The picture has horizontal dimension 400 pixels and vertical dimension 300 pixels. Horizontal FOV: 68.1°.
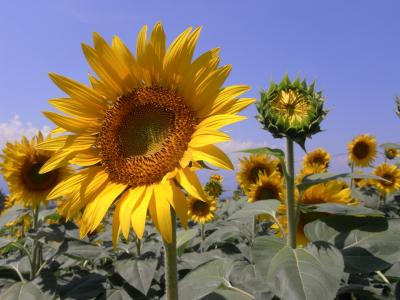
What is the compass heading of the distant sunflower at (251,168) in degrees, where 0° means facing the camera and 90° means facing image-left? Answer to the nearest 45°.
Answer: approximately 0°

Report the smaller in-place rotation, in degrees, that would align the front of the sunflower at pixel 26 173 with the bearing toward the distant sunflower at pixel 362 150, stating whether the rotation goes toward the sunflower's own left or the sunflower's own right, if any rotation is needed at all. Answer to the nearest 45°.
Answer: approximately 90° to the sunflower's own left

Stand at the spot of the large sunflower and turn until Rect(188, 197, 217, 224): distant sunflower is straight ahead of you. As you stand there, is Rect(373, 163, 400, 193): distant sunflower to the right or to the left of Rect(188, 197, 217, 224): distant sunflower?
right

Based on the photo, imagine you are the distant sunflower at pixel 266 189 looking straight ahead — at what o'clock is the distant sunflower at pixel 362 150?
the distant sunflower at pixel 362 150 is roughly at 7 o'clock from the distant sunflower at pixel 266 189.

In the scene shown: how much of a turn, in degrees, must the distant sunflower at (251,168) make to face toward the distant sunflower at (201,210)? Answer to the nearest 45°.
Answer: approximately 90° to its right

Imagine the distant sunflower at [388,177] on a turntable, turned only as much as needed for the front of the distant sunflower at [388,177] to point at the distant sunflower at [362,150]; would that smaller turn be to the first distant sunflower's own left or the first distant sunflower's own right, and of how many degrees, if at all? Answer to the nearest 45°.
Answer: approximately 135° to the first distant sunflower's own right

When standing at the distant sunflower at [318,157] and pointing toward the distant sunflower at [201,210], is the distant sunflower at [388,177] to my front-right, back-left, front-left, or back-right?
back-left

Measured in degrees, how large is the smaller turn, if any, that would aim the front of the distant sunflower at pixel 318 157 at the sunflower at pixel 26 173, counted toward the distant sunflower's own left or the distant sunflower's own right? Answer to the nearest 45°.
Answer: approximately 45° to the distant sunflower's own right

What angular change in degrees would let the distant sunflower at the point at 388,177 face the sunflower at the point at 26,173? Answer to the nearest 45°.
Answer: approximately 45° to its right

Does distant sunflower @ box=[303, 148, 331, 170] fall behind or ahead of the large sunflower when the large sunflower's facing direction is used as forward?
behind

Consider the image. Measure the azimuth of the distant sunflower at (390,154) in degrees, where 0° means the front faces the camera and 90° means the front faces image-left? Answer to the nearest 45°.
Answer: approximately 0°
